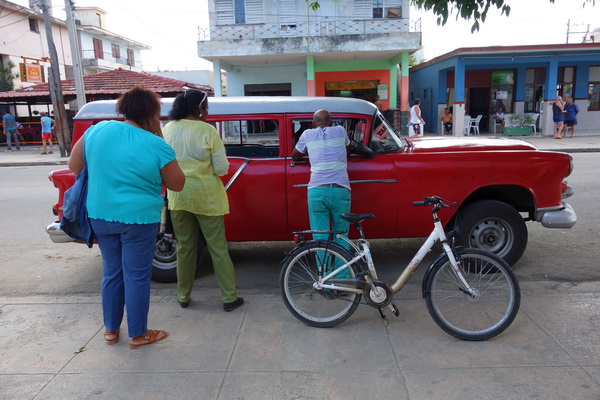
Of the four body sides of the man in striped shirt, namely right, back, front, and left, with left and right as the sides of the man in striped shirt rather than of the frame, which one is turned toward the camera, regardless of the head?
back

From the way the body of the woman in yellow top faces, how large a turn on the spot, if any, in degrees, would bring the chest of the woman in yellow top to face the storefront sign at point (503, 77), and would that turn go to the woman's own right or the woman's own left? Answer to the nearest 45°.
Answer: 0° — they already face it

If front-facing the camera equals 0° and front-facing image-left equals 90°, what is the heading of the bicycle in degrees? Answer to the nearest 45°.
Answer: approximately 270°

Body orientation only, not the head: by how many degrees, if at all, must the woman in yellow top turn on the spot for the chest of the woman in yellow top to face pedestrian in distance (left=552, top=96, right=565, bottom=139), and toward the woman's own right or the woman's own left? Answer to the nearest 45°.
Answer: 0° — they already face them

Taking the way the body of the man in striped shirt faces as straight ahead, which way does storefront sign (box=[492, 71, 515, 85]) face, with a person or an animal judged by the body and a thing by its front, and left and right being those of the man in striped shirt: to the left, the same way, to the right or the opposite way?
the opposite way

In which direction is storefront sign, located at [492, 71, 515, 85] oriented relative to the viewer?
toward the camera

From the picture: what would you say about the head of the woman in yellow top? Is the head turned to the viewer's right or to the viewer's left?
to the viewer's right

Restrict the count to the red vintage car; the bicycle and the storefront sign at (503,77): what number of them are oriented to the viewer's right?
2

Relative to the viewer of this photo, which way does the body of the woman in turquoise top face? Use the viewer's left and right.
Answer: facing away from the viewer and to the right of the viewer

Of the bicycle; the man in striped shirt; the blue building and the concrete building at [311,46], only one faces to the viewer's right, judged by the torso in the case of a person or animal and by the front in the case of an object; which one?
the bicycle

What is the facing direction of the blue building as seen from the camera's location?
facing the viewer

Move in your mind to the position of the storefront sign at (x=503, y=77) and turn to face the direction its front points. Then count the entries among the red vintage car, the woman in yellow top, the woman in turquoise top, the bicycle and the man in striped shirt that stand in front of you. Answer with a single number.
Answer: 5

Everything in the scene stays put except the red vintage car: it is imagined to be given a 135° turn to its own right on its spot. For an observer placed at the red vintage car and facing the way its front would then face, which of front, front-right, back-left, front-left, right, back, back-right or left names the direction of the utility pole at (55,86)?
right

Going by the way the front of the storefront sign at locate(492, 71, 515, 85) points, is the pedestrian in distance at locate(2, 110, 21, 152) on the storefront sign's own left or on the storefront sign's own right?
on the storefront sign's own right

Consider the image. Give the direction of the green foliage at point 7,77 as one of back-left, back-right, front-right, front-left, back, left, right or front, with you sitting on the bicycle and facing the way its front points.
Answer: back-left

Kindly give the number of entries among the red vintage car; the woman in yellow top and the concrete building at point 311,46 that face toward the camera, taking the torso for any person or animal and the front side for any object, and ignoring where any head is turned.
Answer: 1

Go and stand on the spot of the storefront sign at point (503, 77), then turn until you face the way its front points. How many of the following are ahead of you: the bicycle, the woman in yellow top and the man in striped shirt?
3

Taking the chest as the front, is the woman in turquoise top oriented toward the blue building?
yes

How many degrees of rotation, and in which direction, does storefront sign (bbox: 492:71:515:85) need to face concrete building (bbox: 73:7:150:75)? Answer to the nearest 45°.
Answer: approximately 90° to its right

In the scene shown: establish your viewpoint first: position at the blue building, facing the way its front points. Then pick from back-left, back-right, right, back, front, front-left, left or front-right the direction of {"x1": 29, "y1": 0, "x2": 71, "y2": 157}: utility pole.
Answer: front-right

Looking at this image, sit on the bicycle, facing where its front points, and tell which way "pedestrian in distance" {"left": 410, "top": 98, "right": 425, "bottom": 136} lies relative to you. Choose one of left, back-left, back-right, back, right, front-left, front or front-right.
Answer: left

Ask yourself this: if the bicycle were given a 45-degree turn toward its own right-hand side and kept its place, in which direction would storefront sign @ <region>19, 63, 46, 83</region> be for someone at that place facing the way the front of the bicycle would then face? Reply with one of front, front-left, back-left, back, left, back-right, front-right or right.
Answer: back
